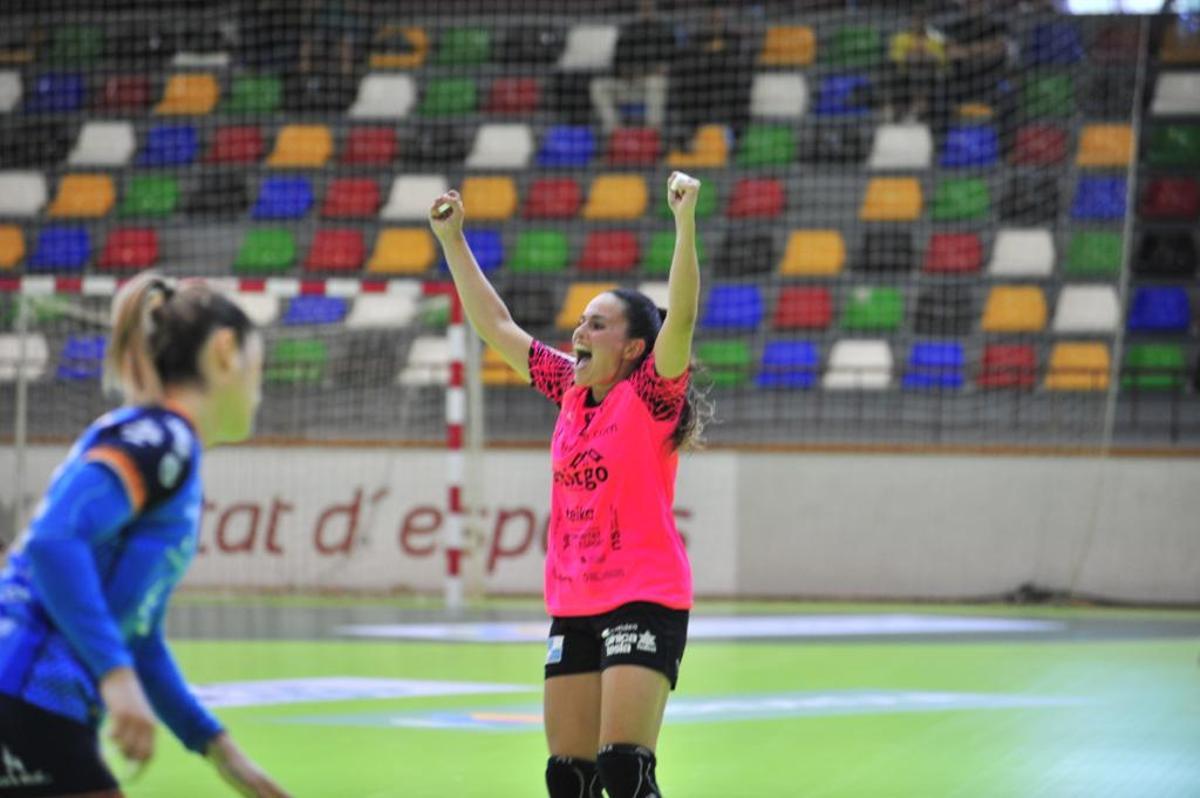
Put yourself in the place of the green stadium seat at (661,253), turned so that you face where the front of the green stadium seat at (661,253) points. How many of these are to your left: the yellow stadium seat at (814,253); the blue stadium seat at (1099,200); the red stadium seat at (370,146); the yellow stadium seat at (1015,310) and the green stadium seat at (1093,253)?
4

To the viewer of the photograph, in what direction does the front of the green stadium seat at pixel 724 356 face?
facing the viewer

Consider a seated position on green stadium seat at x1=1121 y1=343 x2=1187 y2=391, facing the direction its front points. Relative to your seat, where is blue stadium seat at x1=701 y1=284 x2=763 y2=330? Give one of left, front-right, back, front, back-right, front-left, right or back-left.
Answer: right

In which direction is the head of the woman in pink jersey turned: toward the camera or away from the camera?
toward the camera

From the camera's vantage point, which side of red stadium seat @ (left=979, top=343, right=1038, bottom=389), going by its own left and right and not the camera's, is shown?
front

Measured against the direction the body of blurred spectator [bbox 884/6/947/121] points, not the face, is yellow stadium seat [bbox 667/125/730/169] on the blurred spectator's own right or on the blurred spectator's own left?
on the blurred spectator's own right

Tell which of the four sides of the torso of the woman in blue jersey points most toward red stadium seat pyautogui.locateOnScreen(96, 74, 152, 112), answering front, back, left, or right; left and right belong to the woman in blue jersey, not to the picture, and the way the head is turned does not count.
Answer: left

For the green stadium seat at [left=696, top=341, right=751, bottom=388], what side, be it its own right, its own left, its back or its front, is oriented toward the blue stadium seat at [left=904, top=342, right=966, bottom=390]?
left

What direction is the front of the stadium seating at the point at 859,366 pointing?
toward the camera

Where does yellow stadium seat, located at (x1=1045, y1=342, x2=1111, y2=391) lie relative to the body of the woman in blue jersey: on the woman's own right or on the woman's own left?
on the woman's own left

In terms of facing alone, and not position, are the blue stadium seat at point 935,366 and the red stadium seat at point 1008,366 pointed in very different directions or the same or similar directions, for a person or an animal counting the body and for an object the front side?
same or similar directions

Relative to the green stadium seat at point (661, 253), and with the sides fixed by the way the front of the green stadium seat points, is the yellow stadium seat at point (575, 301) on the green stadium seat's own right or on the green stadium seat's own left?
on the green stadium seat's own right

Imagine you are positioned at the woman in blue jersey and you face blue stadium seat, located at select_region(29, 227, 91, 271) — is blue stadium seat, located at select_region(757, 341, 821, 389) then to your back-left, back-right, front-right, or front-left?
front-right

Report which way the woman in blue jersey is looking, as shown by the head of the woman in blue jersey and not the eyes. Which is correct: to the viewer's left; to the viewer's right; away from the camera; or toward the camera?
to the viewer's right

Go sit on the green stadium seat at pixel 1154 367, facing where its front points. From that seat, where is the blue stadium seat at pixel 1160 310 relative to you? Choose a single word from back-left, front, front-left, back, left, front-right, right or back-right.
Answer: back

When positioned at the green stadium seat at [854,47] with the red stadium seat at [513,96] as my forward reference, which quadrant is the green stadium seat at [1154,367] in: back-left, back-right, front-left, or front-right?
back-left
